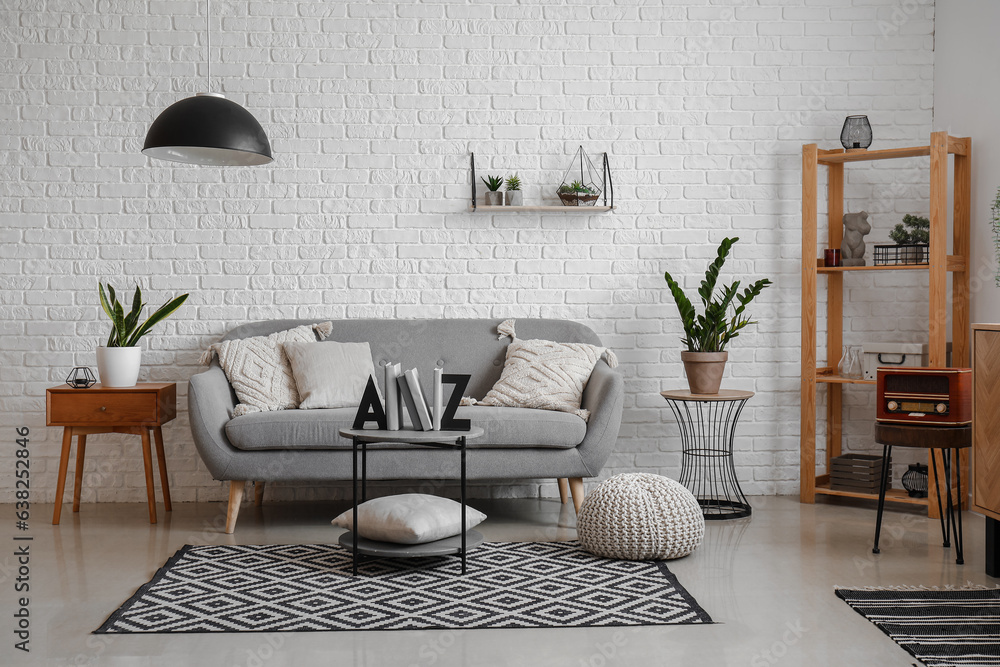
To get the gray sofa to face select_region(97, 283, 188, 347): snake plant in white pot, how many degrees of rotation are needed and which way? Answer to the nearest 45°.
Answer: approximately 135° to its right

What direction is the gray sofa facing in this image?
toward the camera

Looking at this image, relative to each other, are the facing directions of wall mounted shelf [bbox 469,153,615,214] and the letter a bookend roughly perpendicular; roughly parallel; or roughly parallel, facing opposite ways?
roughly parallel

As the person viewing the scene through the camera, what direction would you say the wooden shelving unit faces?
facing the viewer and to the left of the viewer

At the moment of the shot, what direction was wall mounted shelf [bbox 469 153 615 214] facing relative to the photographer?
facing the viewer

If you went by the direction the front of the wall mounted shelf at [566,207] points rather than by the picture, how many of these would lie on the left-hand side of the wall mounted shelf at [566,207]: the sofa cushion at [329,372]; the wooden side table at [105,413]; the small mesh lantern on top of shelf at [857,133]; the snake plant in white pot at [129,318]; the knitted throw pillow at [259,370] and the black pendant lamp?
1

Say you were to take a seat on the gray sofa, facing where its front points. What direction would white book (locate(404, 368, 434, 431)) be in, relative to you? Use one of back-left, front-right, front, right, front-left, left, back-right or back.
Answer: front

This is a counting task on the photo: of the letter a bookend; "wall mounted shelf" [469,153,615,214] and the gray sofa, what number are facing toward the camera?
3

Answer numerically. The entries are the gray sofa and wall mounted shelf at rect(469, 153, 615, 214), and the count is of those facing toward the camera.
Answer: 2

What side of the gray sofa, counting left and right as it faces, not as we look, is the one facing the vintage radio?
left

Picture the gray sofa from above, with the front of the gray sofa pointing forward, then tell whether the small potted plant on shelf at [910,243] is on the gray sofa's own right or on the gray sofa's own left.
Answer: on the gray sofa's own left

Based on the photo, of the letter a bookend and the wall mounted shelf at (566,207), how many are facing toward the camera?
2

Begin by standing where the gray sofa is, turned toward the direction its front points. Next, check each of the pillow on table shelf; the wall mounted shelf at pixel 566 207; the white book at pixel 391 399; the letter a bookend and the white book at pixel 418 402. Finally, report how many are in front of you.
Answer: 4
